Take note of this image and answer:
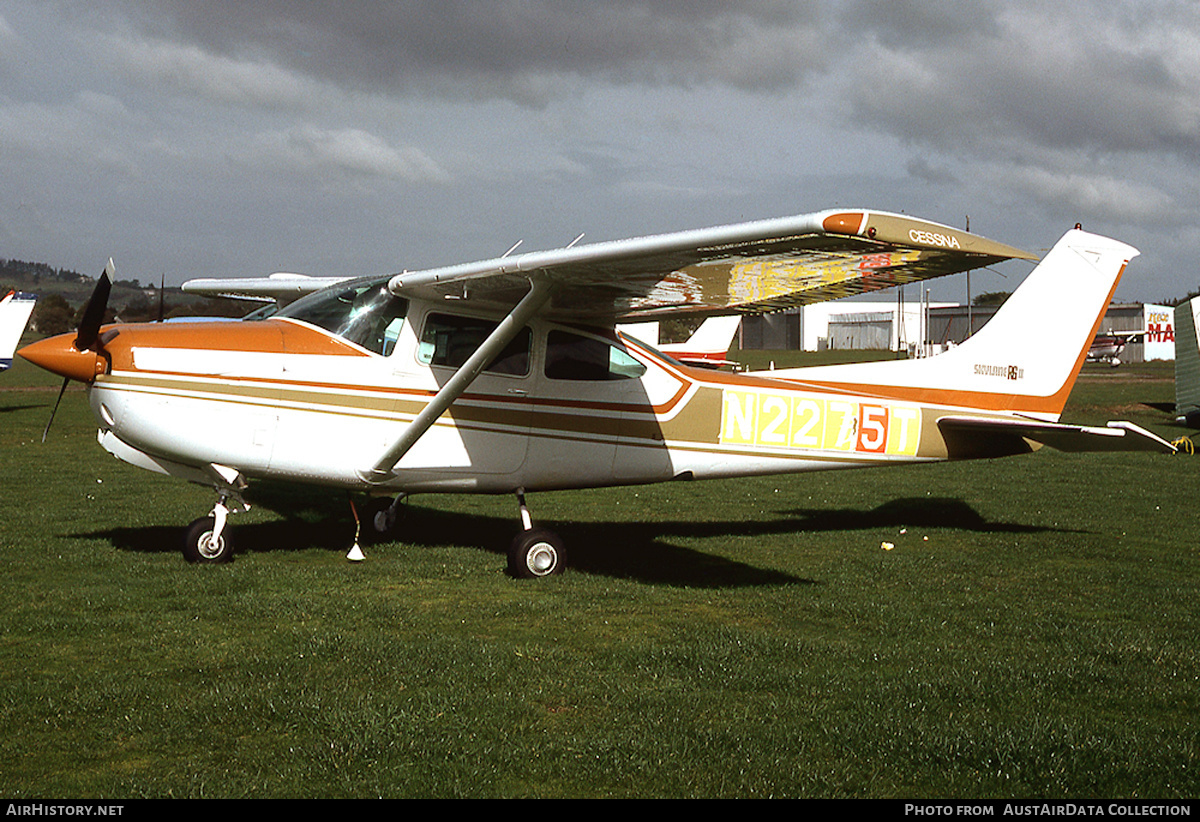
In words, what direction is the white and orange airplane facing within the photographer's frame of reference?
facing to the left of the viewer
